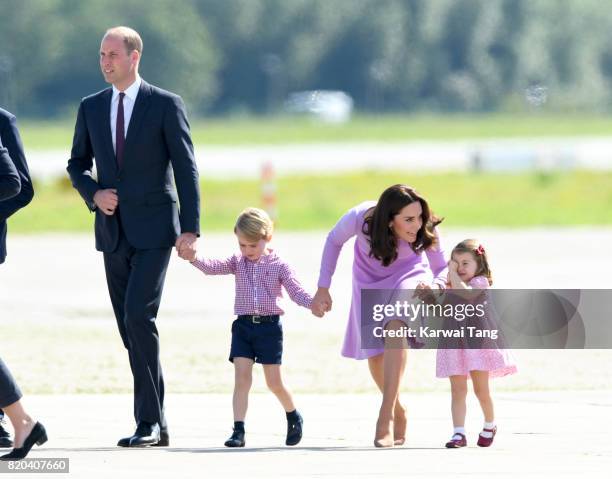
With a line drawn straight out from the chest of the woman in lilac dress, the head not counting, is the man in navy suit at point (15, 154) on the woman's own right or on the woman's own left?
on the woman's own right

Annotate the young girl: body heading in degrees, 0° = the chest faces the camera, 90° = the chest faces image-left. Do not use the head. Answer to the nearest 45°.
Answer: approximately 45°

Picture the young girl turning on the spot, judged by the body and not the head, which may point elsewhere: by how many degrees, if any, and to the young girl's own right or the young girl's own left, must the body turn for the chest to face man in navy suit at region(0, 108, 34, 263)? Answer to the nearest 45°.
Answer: approximately 45° to the young girl's own right

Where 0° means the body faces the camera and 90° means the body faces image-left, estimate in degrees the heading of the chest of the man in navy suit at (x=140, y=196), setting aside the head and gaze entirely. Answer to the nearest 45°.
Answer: approximately 45°

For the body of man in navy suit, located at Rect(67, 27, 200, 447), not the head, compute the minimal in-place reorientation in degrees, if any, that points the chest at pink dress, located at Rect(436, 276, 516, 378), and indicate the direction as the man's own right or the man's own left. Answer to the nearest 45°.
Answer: approximately 135° to the man's own left

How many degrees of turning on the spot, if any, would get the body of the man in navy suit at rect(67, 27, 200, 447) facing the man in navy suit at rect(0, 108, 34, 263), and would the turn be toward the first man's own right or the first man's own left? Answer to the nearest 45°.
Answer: approximately 45° to the first man's own right
